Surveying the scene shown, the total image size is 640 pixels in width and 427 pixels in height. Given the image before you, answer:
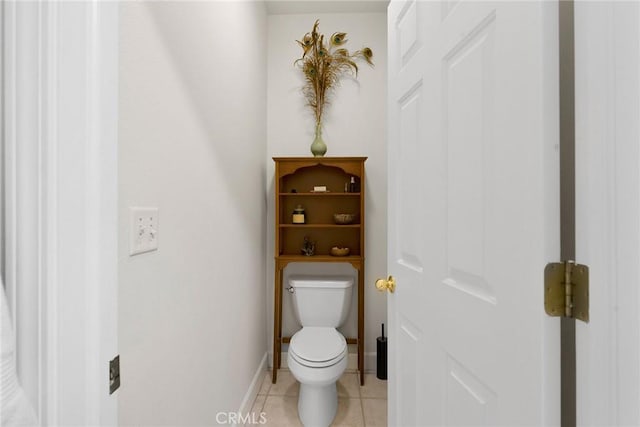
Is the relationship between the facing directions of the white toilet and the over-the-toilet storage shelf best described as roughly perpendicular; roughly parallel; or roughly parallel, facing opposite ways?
roughly parallel

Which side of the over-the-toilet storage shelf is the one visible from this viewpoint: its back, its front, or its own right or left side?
front

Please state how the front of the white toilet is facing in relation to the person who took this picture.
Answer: facing the viewer

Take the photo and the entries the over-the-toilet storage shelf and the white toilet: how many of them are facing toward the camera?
2

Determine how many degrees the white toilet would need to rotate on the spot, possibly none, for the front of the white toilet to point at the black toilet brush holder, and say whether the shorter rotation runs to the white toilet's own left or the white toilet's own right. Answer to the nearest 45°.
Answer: approximately 135° to the white toilet's own left

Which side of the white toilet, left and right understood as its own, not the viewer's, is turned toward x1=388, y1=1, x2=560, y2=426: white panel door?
front
